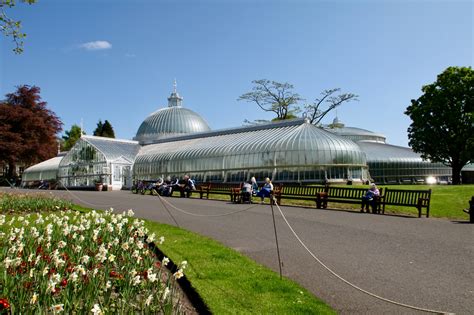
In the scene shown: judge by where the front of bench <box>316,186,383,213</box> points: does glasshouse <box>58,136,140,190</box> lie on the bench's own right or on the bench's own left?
on the bench's own right

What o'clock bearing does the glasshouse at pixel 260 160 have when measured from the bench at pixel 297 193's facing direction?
The glasshouse is roughly at 4 o'clock from the bench.

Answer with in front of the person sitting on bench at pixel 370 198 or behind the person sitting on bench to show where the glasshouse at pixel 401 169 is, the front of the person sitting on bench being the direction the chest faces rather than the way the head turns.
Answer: behind

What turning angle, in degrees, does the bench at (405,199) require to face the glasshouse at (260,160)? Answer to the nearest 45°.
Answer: approximately 90° to its right

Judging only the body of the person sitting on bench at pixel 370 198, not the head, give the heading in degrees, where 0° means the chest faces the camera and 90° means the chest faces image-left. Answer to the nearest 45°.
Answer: approximately 45°

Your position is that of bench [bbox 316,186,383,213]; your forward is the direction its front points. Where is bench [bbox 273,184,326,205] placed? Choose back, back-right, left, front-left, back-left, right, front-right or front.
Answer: right

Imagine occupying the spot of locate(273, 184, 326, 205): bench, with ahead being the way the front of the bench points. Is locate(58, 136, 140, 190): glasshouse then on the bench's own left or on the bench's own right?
on the bench's own right

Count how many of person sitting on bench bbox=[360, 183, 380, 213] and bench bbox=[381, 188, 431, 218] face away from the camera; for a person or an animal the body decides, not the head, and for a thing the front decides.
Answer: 0

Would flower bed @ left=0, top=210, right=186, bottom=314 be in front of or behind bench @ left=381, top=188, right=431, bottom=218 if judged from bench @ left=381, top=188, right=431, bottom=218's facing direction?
in front
